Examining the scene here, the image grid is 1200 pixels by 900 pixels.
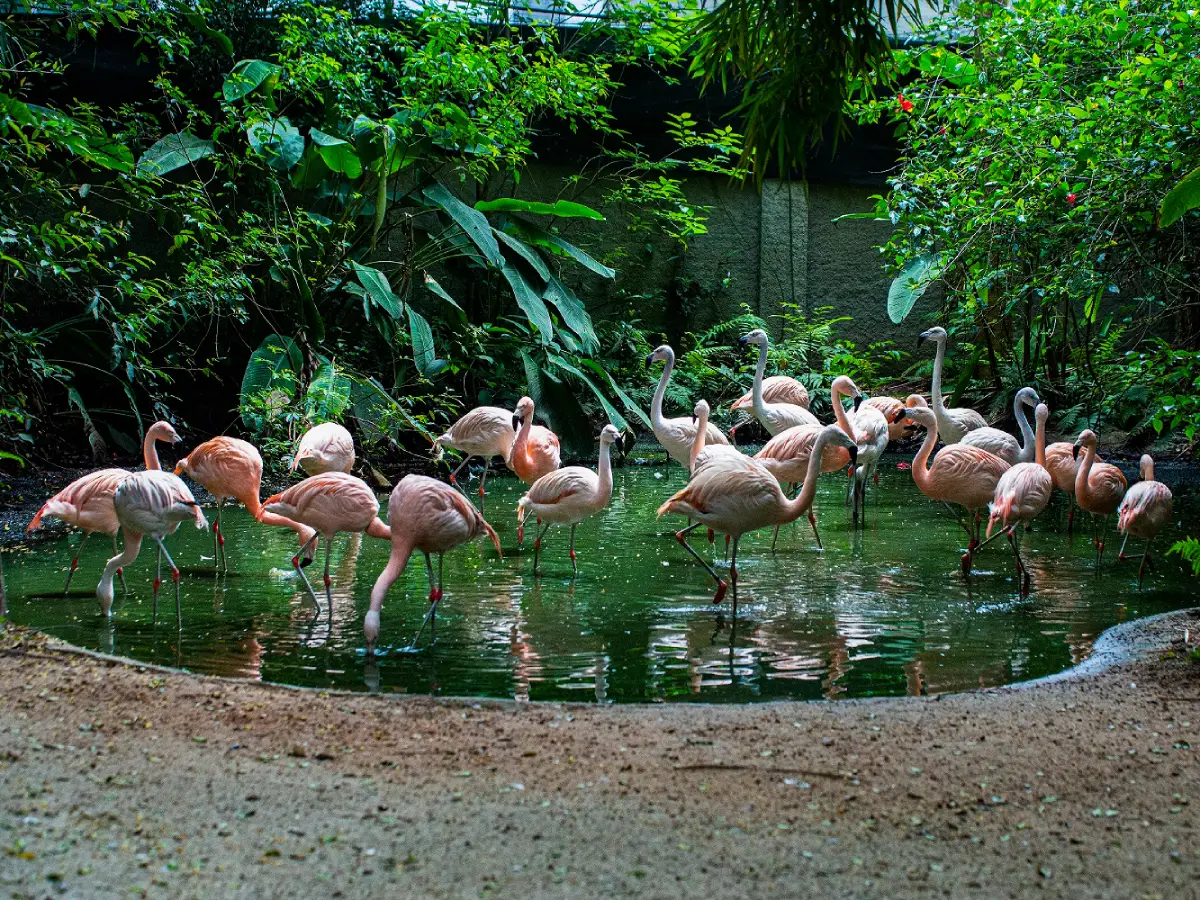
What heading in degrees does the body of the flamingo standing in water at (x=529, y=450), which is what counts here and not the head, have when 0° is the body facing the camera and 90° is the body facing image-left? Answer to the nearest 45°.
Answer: approximately 45°

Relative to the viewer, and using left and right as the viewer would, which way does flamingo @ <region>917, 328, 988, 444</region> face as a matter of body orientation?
facing to the left of the viewer

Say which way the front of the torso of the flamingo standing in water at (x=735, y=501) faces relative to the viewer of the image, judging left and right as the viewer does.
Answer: facing to the right of the viewer

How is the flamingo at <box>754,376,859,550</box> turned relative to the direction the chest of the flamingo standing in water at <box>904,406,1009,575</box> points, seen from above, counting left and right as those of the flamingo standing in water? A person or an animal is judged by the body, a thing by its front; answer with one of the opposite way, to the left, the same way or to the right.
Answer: the opposite way

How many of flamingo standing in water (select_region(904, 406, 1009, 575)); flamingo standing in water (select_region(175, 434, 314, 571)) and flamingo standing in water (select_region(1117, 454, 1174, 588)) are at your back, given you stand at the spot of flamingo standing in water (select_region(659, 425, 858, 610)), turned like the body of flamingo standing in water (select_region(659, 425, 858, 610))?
1

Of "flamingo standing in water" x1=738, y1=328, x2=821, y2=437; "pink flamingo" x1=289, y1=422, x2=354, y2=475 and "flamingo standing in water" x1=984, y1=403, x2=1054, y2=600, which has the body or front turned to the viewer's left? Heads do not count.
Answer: "flamingo standing in water" x1=738, y1=328, x2=821, y2=437

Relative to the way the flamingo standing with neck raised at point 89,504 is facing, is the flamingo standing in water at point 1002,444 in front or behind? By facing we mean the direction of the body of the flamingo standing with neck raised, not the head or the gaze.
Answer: in front

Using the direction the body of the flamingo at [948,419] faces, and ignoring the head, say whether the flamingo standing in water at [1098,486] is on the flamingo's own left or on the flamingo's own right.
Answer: on the flamingo's own left

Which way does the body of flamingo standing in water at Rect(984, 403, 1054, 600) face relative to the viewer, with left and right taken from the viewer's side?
facing away from the viewer and to the right of the viewer

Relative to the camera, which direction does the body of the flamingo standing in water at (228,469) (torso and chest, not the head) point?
to the viewer's right
